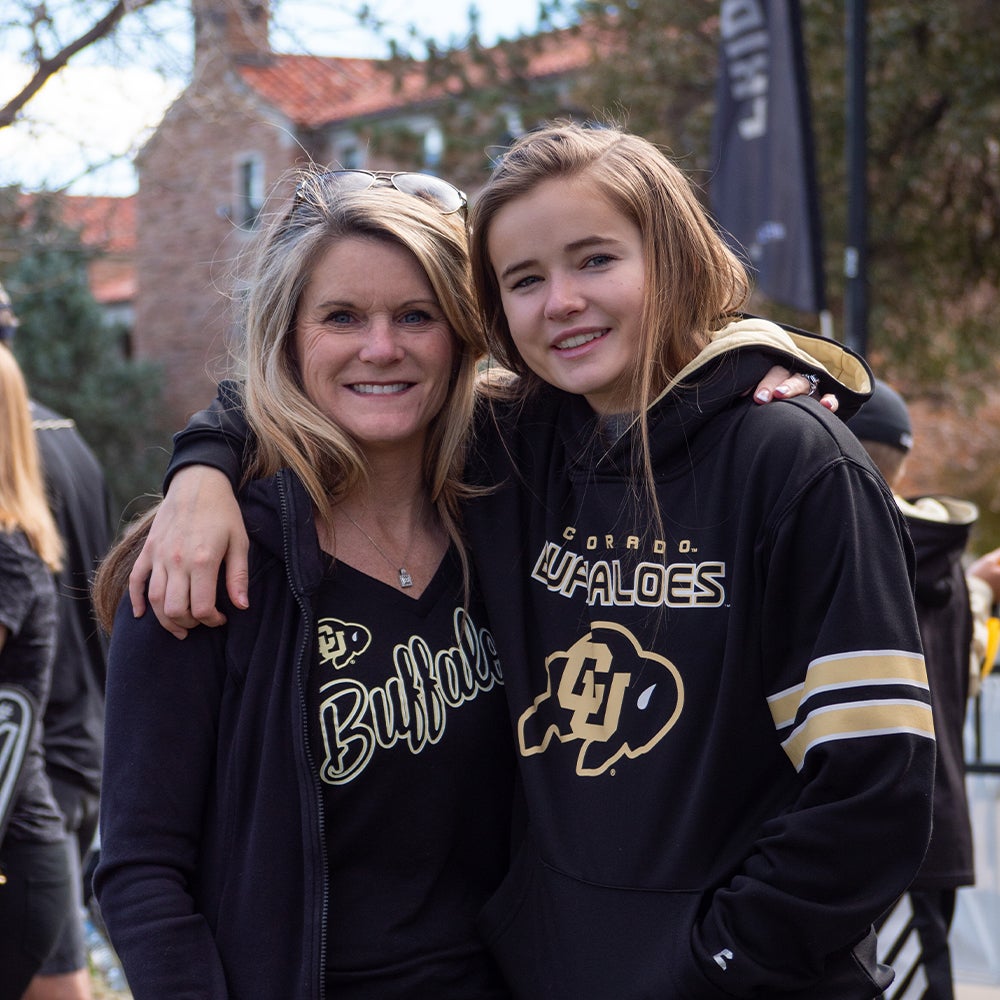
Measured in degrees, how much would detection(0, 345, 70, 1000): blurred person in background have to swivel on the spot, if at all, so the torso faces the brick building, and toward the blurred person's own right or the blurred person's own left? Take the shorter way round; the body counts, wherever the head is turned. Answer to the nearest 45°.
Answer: approximately 90° to the blurred person's own right

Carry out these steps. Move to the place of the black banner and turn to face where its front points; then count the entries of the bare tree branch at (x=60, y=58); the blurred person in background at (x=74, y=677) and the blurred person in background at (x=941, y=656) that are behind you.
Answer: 0

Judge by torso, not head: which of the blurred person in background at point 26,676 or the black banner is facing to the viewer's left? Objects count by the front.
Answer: the blurred person in background

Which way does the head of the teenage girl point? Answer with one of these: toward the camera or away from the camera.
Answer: toward the camera

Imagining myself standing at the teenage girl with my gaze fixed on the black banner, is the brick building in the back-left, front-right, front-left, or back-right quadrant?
front-left

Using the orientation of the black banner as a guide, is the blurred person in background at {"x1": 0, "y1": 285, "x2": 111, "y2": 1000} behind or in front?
in front

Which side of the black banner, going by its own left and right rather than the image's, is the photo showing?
front

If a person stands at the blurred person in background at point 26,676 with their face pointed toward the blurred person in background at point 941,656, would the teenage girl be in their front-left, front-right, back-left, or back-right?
front-right

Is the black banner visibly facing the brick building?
no

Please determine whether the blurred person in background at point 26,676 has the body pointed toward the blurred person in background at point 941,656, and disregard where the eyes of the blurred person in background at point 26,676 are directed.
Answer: no

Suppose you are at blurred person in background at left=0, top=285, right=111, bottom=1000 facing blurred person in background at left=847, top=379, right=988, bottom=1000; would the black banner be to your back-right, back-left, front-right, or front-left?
front-left
